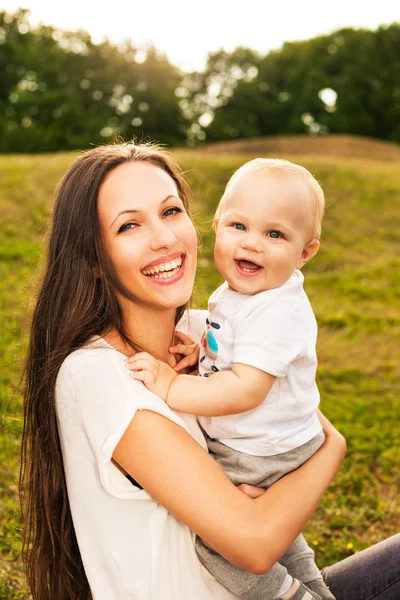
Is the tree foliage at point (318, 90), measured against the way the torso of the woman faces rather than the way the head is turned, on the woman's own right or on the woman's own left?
on the woman's own left

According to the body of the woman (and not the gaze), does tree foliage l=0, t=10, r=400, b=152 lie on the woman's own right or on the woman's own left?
on the woman's own left
